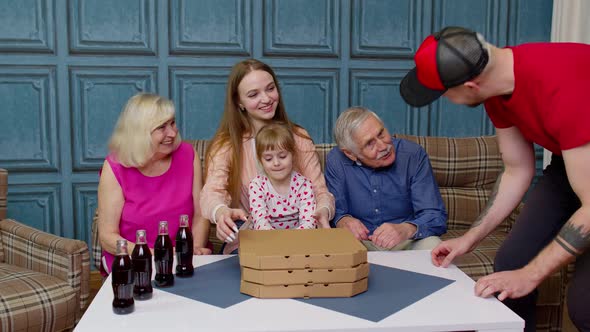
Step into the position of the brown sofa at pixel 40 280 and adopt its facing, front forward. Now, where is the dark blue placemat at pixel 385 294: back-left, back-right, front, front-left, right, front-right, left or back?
front

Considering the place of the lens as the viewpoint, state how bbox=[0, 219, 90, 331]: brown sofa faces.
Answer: facing the viewer and to the right of the viewer

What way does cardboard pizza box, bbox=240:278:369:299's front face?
toward the camera

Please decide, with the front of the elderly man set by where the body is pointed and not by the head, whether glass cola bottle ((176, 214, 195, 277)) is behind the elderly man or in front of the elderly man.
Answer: in front

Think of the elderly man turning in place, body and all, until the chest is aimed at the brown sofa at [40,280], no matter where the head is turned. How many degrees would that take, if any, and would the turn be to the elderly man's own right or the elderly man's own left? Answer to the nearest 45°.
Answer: approximately 90° to the elderly man's own right

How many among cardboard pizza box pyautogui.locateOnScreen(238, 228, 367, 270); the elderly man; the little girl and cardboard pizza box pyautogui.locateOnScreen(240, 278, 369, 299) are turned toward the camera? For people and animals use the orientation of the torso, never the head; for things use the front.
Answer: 4

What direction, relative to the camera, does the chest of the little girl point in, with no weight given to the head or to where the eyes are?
toward the camera

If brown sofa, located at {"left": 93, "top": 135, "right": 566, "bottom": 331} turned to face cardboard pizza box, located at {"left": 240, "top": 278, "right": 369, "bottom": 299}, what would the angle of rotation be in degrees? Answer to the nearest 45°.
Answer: approximately 45° to its right

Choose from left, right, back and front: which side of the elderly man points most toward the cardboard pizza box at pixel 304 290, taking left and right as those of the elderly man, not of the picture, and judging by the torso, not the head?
front

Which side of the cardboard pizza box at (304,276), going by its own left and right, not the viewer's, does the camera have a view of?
front

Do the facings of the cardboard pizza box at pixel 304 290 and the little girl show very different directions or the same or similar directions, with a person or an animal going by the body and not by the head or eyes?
same or similar directions

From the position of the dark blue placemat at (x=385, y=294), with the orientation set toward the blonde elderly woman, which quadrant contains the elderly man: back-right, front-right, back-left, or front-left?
front-right
